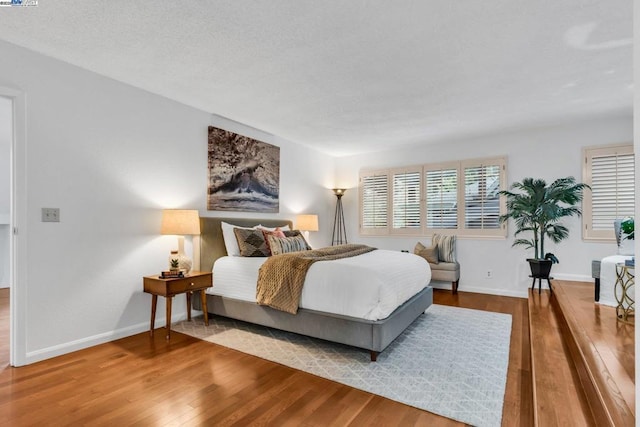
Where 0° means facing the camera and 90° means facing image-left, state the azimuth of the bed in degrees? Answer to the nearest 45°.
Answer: approximately 315°

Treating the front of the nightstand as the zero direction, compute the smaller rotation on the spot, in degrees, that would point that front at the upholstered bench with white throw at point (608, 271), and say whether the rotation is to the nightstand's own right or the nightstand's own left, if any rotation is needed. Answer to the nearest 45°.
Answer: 0° — it already faces it

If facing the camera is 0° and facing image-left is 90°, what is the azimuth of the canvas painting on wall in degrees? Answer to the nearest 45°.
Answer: approximately 315°

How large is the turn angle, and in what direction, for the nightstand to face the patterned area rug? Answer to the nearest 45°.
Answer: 0° — it already faces it
